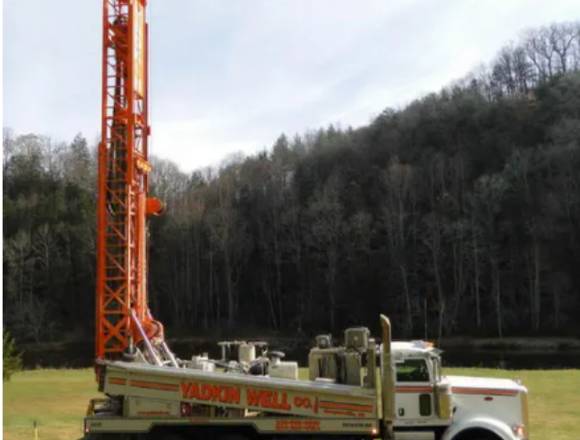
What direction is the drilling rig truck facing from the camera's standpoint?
to the viewer's right
